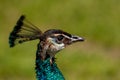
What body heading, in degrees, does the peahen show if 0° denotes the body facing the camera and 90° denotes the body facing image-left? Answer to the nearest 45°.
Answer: approximately 270°
